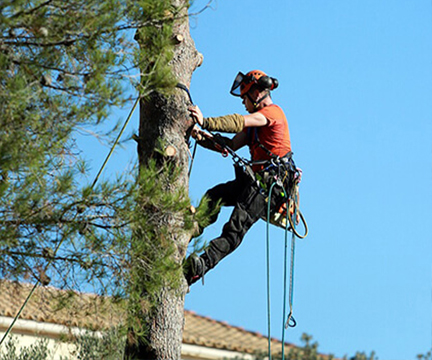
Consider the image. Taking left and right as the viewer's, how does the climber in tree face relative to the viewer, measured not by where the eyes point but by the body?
facing to the left of the viewer
